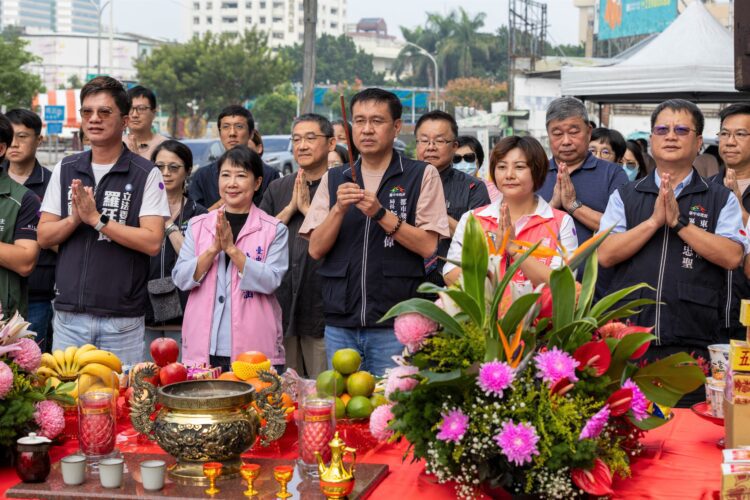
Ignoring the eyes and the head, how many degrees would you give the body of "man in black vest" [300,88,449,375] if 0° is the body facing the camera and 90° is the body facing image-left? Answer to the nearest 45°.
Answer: approximately 45°

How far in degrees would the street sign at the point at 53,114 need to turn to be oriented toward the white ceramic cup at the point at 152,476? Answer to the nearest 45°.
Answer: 0° — it already faces it

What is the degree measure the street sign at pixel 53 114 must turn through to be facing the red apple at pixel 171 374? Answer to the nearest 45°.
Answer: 0° — it already faces it

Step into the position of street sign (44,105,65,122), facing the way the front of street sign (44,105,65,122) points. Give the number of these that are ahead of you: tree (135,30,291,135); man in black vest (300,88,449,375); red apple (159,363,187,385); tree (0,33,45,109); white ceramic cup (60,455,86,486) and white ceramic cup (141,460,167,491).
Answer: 4

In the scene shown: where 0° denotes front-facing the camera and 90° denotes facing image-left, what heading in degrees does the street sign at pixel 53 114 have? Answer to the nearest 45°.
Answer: approximately 0°

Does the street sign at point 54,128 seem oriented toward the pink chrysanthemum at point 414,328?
yes
